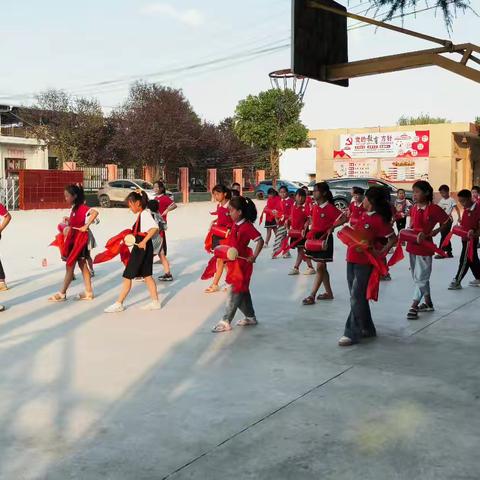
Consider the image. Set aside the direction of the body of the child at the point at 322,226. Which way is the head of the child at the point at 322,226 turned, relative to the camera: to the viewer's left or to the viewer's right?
to the viewer's left

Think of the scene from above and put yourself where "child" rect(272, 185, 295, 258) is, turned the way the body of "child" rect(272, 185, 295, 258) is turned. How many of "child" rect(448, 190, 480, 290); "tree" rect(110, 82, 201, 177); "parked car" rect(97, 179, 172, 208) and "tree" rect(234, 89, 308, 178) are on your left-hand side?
1

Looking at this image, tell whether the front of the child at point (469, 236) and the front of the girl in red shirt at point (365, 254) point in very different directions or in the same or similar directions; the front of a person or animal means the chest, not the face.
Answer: same or similar directions

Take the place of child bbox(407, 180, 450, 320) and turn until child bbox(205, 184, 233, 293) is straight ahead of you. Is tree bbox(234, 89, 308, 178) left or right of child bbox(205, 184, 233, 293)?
right

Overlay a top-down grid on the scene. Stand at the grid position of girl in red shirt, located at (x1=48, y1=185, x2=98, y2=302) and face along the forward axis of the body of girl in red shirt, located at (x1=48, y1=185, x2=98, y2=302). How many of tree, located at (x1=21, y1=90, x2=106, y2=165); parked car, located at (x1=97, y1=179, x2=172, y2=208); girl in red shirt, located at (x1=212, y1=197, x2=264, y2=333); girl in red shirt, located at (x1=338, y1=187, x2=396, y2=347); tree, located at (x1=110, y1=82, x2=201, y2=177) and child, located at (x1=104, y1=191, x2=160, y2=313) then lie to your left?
3

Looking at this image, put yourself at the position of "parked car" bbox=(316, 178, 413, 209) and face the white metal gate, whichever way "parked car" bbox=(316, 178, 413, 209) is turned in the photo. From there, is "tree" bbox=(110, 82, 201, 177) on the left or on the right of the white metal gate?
right

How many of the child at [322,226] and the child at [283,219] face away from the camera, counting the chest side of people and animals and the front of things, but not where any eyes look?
0

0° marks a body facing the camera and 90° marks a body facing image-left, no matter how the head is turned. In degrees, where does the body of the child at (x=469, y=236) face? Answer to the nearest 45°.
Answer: approximately 45°

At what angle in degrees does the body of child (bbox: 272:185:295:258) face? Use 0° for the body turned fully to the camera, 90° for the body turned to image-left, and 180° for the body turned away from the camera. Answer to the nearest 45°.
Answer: approximately 45°

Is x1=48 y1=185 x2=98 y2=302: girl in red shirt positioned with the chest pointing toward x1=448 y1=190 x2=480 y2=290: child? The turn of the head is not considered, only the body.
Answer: no

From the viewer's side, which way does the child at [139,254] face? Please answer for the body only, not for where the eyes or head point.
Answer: to the viewer's left

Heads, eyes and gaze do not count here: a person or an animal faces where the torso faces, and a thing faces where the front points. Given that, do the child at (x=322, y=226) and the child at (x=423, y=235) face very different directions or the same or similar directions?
same or similar directions

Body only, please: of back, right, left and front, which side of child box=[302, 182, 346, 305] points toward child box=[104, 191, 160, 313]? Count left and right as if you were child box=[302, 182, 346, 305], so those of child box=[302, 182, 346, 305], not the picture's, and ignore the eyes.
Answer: front

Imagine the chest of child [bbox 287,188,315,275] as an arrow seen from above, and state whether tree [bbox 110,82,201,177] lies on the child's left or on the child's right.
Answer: on the child's right

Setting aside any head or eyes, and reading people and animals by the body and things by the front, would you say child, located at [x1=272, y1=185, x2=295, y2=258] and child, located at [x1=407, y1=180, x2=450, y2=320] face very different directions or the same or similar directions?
same or similar directions

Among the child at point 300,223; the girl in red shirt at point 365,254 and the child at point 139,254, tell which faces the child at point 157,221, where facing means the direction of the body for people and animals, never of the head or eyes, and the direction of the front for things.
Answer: the child at point 300,223
